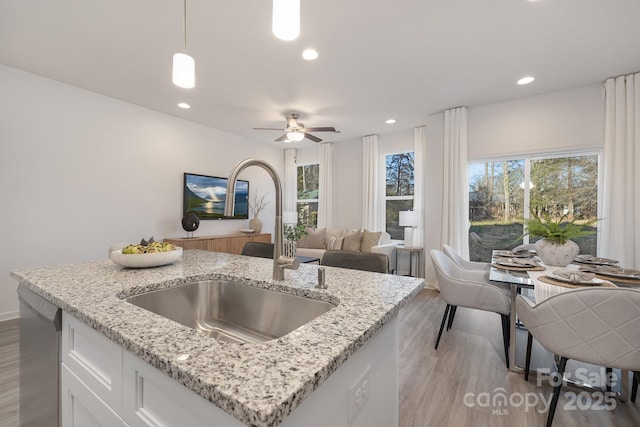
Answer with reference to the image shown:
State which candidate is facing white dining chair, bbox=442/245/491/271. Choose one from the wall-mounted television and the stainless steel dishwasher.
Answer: the wall-mounted television

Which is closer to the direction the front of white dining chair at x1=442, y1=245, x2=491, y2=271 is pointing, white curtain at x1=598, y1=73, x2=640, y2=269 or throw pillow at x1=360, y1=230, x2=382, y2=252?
the white curtain

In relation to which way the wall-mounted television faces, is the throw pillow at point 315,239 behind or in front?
in front

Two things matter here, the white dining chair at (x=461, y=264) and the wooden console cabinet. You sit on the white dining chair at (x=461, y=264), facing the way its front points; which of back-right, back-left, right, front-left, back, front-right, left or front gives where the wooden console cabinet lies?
back

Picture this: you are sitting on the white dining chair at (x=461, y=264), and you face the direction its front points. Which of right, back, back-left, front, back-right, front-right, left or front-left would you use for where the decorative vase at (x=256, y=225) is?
back

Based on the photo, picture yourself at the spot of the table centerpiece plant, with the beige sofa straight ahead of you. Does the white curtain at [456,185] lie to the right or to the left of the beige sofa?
right

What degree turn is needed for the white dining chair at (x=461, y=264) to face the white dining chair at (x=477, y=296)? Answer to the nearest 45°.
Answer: approximately 90° to its right

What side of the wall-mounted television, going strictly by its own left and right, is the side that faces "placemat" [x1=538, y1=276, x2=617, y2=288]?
front

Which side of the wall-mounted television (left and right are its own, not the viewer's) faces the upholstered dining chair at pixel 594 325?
front

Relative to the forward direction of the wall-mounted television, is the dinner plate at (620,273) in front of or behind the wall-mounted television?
in front

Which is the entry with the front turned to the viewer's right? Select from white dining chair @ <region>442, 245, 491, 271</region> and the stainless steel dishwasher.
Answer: the white dining chair

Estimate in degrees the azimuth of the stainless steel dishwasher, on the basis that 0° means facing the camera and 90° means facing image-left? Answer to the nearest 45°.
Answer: approximately 45°

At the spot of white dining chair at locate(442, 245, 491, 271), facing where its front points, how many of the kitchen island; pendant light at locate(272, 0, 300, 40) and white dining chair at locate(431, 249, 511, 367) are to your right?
3

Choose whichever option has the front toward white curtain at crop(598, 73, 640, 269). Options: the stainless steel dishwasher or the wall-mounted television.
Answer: the wall-mounted television

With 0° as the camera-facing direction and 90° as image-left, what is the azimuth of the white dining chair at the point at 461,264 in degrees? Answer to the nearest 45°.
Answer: approximately 270°

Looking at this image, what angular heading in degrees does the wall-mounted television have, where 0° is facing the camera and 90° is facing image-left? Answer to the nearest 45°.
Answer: approximately 315°

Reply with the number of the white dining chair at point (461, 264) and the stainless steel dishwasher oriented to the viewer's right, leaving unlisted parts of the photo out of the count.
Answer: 1
